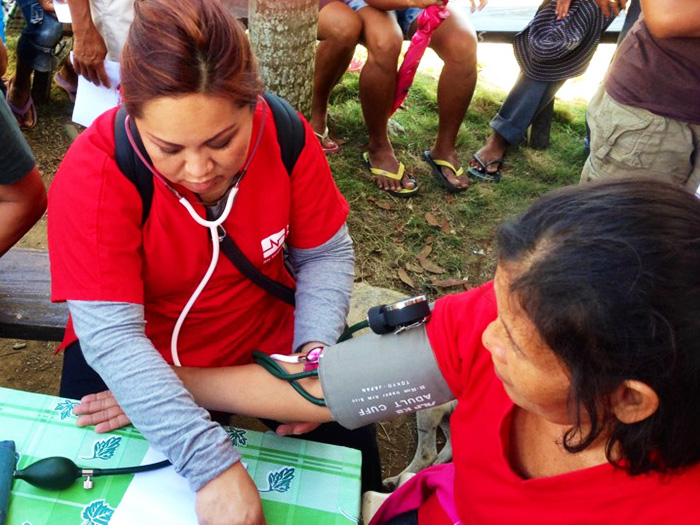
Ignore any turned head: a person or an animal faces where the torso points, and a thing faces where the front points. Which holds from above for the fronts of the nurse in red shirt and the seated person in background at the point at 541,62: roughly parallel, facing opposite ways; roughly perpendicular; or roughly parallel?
roughly parallel

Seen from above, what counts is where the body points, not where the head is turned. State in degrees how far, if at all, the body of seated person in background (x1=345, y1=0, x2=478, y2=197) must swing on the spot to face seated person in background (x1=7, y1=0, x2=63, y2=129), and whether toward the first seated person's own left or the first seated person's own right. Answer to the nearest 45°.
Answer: approximately 90° to the first seated person's own right

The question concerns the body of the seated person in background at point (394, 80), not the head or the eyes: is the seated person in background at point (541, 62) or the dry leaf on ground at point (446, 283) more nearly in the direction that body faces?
the dry leaf on ground

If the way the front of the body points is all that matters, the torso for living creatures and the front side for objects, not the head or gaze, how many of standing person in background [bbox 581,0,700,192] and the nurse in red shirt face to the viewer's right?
1
